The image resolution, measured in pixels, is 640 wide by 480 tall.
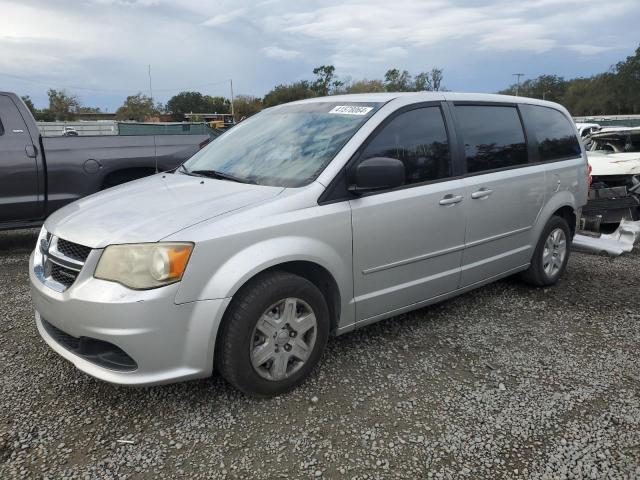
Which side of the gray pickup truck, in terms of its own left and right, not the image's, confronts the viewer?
left

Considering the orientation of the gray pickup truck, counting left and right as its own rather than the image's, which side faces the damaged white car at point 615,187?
back

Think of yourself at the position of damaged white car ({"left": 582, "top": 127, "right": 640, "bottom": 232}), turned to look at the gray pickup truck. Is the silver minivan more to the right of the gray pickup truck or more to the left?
left

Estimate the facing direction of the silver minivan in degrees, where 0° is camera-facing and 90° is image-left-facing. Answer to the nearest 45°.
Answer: approximately 45°

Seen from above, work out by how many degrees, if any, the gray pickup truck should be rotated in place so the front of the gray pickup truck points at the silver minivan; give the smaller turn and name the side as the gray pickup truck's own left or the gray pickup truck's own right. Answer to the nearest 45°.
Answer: approximately 90° to the gray pickup truck's own left

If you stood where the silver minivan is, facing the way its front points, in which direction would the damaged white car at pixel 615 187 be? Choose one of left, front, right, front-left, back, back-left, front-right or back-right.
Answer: back

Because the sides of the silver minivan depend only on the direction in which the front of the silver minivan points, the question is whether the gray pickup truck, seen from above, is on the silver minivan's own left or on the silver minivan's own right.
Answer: on the silver minivan's own right
